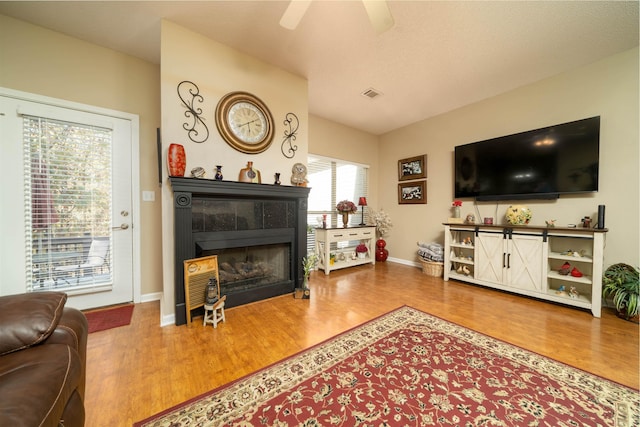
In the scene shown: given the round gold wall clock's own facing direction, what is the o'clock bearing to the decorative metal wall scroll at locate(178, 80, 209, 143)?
The decorative metal wall scroll is roughly at 4 o'clock from the round gold wall clock.

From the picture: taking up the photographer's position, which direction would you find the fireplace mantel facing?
facing the viewer and to the right of the viewer

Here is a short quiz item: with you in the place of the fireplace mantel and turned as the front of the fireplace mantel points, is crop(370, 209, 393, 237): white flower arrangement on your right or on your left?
on your left

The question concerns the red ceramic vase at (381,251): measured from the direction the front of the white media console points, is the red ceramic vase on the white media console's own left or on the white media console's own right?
on the white media console's own right

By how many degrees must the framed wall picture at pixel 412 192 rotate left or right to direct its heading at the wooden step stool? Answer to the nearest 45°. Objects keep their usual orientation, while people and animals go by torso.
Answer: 0° — it already faces it

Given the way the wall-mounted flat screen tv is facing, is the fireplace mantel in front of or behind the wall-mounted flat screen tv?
in front

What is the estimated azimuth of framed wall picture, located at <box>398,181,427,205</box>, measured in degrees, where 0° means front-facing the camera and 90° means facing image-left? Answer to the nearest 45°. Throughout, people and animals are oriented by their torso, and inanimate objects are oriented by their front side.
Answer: approximately 45°

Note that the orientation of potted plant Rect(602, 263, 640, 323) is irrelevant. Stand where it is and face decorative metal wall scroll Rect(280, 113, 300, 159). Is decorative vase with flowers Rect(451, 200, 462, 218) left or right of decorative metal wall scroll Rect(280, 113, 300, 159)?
right

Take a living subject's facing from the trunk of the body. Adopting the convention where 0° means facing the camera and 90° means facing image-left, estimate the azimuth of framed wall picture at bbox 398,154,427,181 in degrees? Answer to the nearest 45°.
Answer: approximately 45°
